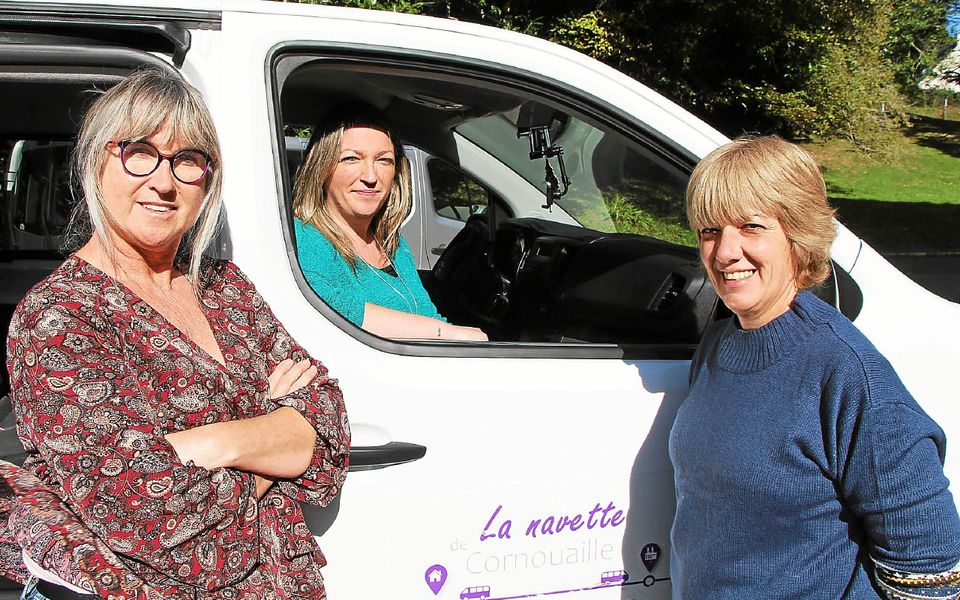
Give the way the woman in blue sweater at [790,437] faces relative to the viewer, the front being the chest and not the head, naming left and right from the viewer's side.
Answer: facing the viewer and to the left of the viewer

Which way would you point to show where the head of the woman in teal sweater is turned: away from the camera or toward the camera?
toward the camera

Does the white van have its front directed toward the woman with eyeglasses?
no

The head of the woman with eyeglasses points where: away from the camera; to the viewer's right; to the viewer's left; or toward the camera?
toward the camera

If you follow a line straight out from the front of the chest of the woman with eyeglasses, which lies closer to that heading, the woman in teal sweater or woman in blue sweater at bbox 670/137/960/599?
the woman in blue sweater

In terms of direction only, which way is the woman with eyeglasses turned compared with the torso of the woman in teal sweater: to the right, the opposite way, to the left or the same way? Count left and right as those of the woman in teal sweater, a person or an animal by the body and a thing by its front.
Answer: the same way

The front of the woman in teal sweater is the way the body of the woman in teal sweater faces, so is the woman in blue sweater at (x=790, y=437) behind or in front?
in front

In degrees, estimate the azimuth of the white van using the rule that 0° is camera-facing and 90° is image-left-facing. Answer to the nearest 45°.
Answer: approximately 270°

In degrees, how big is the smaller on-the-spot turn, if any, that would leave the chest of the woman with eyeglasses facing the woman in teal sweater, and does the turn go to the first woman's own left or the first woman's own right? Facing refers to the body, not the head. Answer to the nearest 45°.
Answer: approximately 90° to the first woman's own left

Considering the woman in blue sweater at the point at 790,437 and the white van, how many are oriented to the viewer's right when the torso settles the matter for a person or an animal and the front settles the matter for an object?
1

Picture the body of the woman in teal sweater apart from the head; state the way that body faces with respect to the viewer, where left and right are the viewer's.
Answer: facing the viewer and to the right of the viewer

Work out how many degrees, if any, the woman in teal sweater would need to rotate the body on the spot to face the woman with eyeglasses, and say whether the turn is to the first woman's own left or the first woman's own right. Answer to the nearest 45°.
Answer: approximately 45° to the first woman's own right
